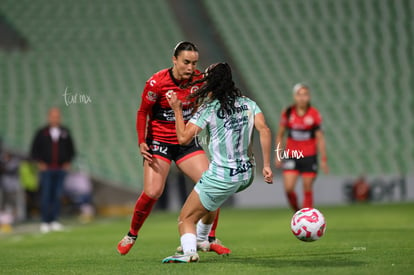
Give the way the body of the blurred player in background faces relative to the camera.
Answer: toward the camera

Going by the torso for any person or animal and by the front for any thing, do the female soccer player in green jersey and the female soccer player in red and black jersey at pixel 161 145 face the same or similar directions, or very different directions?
very different directions

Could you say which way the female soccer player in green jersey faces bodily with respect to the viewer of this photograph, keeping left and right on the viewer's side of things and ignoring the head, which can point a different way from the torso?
facing away from the viewer and to the left of the viewer

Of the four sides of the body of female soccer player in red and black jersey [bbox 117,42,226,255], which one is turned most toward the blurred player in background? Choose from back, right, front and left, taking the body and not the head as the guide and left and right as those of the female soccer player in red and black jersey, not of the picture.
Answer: back

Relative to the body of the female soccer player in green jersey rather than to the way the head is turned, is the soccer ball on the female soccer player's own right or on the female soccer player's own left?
on the female soccer player's own right

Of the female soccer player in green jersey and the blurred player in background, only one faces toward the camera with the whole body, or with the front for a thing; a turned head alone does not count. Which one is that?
the blurred player in background

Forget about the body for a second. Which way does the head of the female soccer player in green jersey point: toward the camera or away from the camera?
away from the camera

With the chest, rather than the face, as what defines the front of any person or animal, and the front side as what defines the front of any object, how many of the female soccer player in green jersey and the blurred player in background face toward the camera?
1

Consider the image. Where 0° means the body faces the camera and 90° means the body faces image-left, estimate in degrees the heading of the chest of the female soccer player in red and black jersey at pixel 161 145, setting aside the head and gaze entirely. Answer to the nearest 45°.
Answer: approximately 315°

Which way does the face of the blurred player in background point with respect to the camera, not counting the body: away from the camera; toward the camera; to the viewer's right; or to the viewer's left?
toward the camera

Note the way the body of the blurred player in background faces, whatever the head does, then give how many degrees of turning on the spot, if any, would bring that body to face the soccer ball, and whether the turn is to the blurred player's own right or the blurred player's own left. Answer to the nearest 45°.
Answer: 0° — they already face it

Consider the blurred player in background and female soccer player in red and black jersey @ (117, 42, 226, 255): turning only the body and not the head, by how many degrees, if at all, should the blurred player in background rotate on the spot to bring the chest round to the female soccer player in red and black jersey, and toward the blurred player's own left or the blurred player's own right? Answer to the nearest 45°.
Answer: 0° — they already face them

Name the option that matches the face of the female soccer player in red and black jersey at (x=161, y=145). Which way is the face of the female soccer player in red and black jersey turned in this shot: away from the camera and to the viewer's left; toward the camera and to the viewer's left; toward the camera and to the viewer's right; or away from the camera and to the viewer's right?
toward the camera and to the viewer's right

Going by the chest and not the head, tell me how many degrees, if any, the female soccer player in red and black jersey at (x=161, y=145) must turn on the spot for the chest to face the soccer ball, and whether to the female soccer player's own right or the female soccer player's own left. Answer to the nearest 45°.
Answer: approximately 45° to the female soccer player's own left
